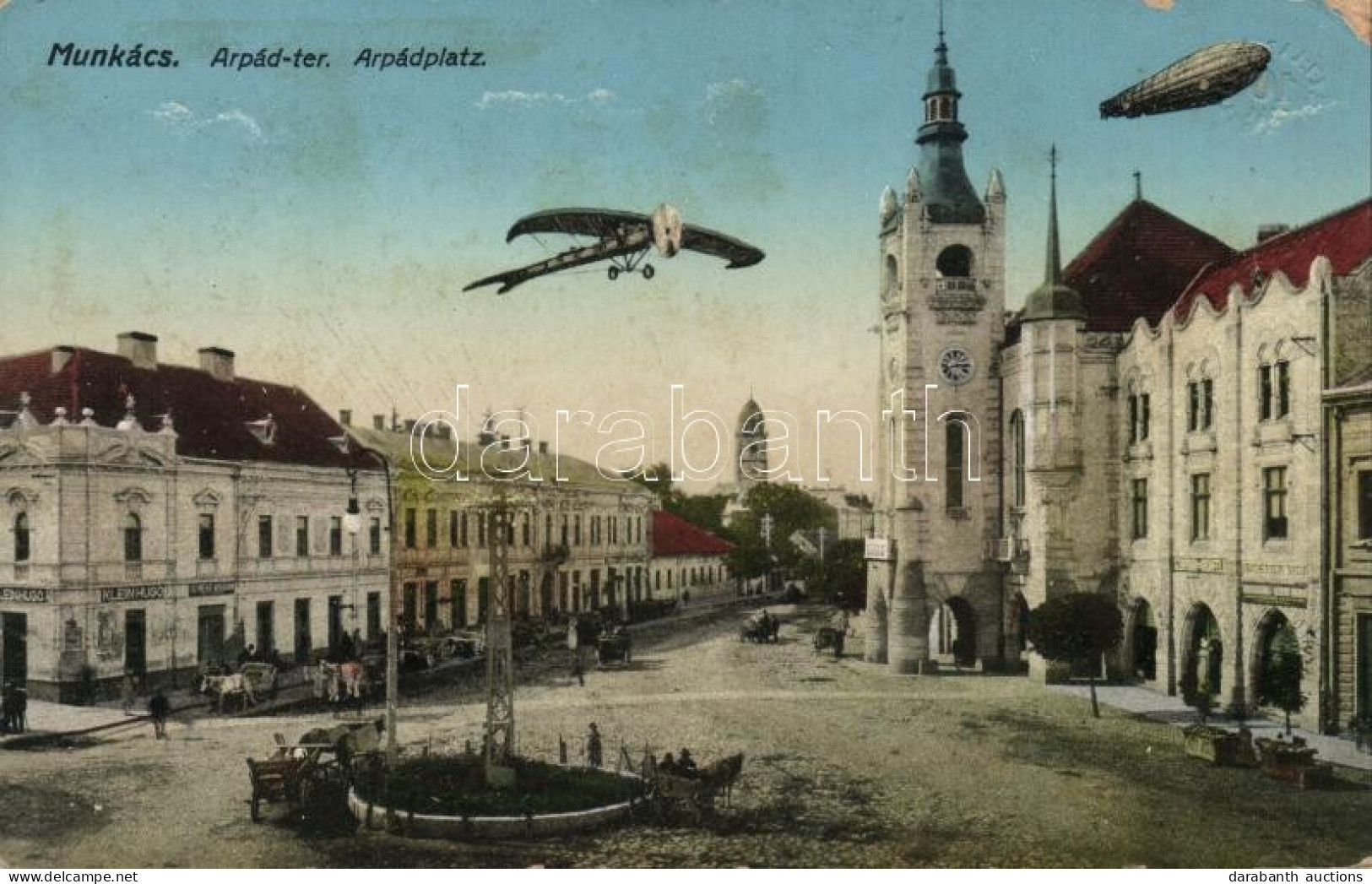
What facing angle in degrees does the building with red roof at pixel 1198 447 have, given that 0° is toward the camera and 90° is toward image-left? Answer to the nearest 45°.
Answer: approximately 45°

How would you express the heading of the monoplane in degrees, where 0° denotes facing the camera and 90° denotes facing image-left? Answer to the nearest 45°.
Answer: approximately 315°

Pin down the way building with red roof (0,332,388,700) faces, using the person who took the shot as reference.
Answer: facing the viewer and to the right of the viewer

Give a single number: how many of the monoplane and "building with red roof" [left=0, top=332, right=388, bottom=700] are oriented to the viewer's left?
0

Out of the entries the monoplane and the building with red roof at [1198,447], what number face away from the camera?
0

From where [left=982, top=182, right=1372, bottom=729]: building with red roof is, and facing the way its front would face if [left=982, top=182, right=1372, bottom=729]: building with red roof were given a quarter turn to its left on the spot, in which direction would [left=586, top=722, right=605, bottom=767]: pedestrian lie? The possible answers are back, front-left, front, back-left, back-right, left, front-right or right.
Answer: right
